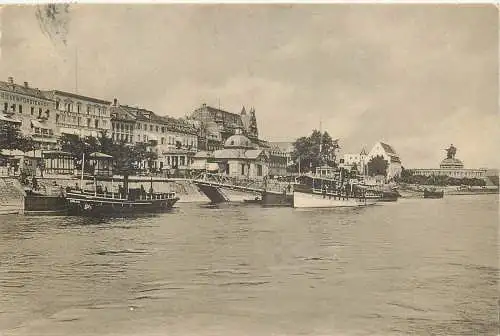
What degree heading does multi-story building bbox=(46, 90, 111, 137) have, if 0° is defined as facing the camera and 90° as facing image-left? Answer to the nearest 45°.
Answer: approximately 315°

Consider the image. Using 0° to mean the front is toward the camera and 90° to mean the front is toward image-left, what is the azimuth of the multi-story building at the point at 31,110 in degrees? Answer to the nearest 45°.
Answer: approximately 315°

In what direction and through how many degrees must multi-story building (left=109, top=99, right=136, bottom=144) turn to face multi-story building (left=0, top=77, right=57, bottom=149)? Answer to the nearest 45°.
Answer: approximately 135° to its right

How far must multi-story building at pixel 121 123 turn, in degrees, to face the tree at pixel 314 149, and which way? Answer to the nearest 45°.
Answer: approximately 45° to its left

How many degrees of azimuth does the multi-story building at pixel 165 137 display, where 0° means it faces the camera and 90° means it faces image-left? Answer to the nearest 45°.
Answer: approximately 315°

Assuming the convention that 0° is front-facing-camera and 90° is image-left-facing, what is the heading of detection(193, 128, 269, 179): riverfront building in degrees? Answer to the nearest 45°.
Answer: approximately 315°

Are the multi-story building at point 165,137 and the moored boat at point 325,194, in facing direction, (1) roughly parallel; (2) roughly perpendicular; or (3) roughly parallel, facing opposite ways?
roughly perpendicular
